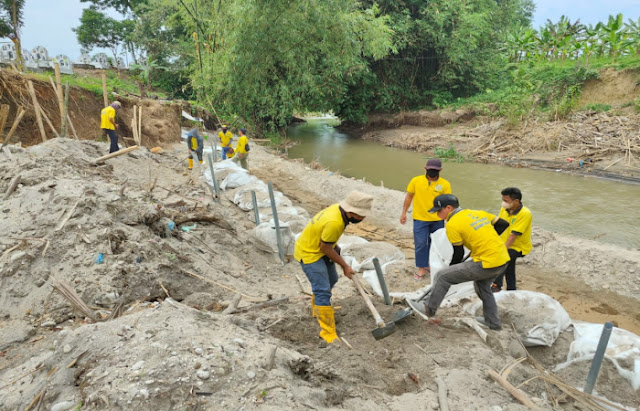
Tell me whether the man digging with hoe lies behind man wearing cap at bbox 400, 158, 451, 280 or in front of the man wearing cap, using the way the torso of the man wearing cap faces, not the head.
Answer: in front

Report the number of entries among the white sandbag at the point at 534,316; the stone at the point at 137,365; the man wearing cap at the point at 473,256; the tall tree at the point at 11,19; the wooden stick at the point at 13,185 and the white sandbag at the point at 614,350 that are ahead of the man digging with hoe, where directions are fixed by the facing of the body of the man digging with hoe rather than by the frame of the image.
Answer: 3

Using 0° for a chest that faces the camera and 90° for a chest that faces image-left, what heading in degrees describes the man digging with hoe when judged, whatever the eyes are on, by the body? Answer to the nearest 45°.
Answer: approximately 270°

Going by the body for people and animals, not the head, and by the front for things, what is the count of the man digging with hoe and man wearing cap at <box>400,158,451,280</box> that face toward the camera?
1

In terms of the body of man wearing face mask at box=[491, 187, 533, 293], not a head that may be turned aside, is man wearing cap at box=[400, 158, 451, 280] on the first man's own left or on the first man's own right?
on the first man's own right

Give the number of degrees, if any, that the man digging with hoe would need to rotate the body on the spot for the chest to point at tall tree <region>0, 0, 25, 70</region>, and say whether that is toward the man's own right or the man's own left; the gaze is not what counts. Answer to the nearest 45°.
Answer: approximately 135° to the man's own left

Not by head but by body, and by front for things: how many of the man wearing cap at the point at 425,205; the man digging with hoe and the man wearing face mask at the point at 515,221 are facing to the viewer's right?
1

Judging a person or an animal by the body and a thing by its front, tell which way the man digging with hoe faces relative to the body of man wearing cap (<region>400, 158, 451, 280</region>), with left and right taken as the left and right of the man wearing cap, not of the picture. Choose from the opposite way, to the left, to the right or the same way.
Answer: to the left

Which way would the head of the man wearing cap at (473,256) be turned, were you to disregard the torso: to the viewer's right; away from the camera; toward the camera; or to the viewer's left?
to the viewer's left

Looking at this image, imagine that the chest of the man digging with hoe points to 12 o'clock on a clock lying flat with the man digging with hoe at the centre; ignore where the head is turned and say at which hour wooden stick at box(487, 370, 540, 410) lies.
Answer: The wooden stick is roughly at 1 o'clock from the man digging with hoe.

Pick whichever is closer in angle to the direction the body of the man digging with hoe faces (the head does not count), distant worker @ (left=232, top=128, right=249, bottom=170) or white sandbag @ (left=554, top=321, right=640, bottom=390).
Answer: the white sandbag

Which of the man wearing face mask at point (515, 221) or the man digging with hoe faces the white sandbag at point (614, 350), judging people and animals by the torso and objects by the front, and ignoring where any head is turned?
the man digging with hoe

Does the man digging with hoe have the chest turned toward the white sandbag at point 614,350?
yes
